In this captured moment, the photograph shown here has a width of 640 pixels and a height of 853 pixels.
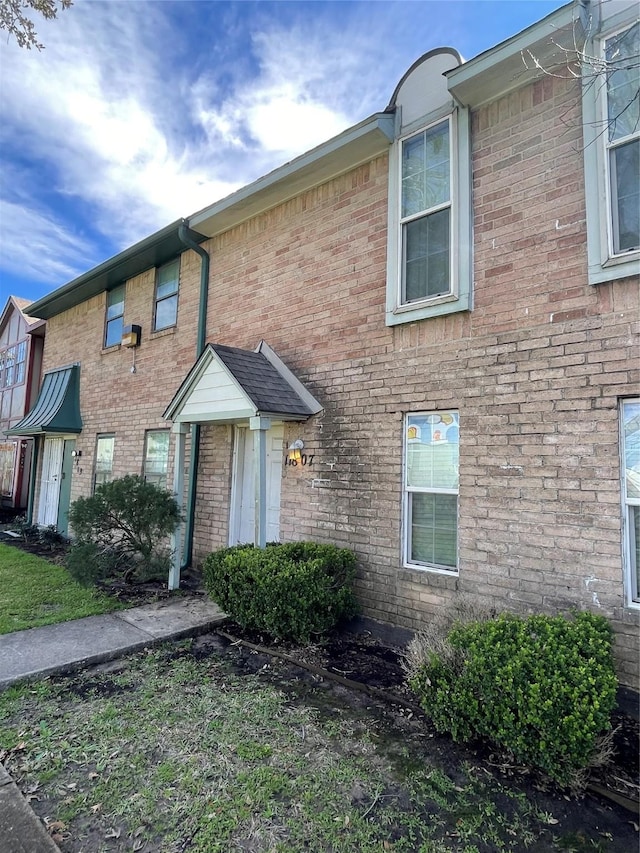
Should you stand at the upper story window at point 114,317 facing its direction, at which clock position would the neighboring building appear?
The neighboring building is roughly at 4 o'clock from the upper story window.

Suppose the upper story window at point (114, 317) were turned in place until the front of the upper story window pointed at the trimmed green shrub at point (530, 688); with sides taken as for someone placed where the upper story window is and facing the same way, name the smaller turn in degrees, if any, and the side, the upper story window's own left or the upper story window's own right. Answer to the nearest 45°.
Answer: approximately 45° to the upper story window's own left

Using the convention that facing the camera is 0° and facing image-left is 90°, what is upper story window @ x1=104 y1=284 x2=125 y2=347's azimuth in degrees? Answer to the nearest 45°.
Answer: approximately 45°

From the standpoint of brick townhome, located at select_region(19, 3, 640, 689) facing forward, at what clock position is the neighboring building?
The neighboring building is roughly at 3 o'clock from the brick townhome.

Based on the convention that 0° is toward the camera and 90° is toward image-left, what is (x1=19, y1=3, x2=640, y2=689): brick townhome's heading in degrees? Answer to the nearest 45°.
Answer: approximately 45°

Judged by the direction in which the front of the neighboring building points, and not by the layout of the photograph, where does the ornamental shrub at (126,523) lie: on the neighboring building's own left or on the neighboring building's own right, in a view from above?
on the neighboring building's own left
